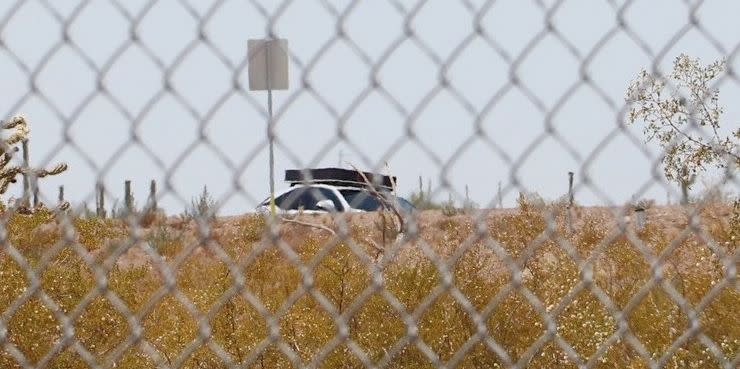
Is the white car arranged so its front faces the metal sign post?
no
